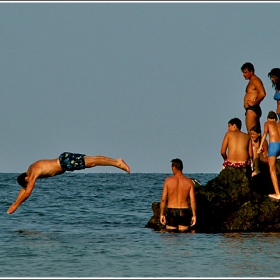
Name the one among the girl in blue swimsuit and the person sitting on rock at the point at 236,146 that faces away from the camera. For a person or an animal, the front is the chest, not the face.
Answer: the person sitting on rock

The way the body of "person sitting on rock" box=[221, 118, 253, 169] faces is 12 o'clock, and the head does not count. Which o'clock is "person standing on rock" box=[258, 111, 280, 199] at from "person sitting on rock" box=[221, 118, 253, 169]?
"person standing on rock" box=[258, 111, 280, 199] is roughly at 4 o'clock from "person sitting on rock" box=[221, 118, 253, 169].

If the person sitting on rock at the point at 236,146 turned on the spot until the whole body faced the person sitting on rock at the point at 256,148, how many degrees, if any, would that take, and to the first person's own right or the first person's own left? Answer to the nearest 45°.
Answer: approximately 45° to the first person's own right

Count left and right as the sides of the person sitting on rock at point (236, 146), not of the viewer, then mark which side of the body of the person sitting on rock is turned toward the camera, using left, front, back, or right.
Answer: back

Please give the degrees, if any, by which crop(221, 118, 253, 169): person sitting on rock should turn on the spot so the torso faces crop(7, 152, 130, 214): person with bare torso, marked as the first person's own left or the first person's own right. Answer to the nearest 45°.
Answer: approximately 135° to the first person's own left
